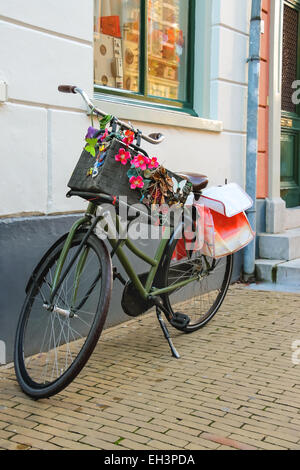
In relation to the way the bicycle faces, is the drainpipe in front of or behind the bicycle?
behind

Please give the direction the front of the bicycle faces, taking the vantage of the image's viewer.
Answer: facing the viewer and to the left of the viewer

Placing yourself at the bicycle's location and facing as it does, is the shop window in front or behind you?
behind

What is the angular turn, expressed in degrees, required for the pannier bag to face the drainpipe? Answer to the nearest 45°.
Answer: approximately 135° to its left

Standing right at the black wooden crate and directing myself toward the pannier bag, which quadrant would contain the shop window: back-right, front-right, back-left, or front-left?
front-left
